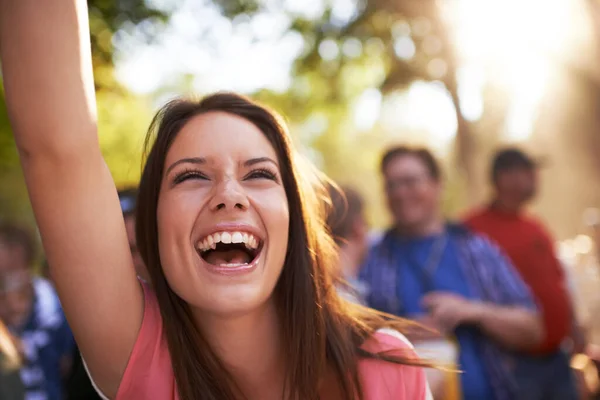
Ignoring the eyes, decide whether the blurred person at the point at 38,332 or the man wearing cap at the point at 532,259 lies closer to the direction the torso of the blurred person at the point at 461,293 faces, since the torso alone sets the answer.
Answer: the blurred person

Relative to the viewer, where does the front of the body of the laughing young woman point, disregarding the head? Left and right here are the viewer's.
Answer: facing the viewer

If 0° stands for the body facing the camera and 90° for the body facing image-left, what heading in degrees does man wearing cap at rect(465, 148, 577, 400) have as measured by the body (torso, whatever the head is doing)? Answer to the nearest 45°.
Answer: approximately 315°

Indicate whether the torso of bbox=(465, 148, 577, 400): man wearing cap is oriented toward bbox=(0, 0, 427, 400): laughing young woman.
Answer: yes

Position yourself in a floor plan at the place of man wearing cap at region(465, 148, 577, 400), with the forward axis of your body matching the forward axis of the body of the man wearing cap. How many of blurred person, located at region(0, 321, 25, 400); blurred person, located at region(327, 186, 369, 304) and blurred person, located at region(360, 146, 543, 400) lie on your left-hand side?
0

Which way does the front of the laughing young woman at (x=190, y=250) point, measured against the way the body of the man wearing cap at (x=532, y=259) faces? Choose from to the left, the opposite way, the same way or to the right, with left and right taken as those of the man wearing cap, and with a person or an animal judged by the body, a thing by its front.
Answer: the same way

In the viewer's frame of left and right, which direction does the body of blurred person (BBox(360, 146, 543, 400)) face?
facing the viewer and to the left of the viewer

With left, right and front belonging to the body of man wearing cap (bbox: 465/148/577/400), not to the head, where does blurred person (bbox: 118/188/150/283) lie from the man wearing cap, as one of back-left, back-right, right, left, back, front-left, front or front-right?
right

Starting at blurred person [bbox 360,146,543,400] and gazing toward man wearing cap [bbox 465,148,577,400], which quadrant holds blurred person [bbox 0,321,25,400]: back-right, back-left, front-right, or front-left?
back-left

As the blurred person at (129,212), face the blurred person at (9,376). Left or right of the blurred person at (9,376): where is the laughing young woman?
left

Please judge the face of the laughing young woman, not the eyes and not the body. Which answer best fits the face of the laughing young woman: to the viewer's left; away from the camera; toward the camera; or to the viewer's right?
toward the camera

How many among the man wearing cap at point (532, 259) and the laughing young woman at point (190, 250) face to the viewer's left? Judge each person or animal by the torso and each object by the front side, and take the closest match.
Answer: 0

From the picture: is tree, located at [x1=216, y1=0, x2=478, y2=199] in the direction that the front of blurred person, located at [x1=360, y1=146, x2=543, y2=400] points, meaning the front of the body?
no

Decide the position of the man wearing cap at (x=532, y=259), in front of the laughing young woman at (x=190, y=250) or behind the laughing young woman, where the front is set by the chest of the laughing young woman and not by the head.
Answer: behind
